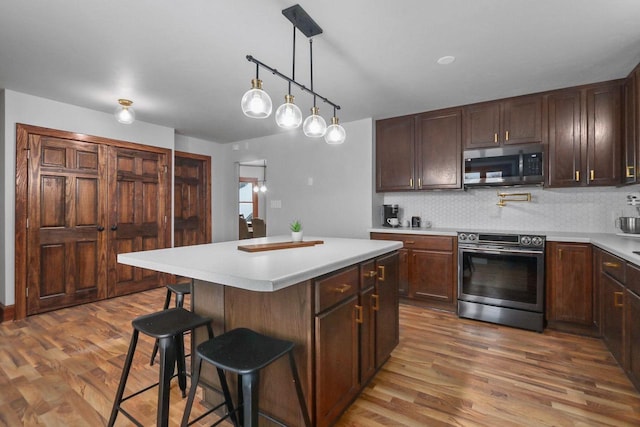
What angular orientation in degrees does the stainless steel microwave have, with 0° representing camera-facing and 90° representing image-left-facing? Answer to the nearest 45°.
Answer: approximately 0°

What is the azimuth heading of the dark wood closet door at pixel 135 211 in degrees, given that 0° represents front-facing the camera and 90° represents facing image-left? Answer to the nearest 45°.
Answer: approximately 315°

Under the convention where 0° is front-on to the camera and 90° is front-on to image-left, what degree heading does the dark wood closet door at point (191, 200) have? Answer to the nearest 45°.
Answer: approximately 315°

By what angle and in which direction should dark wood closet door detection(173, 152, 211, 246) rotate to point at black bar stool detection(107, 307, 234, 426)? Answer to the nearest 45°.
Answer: approximately 45° to its right

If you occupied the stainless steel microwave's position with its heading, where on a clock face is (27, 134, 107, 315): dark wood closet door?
The dark wood closet door is roughly at 2 o'clock from the stainless steel microwave.
